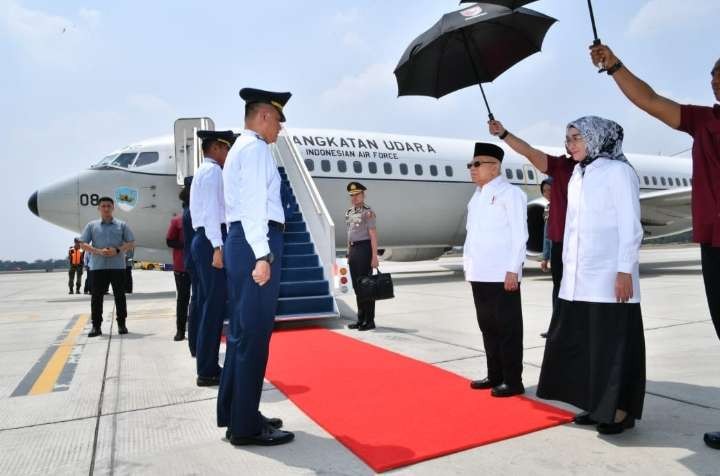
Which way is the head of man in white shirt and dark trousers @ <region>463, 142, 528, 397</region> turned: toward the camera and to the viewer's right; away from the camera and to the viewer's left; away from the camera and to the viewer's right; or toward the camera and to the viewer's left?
toward the camera and to the viewer's left

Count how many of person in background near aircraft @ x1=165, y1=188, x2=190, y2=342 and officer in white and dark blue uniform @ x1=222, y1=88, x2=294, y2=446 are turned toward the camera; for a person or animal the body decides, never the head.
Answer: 0

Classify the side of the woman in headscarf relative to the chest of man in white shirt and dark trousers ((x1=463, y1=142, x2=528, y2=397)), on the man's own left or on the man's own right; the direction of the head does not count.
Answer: on the man's own left

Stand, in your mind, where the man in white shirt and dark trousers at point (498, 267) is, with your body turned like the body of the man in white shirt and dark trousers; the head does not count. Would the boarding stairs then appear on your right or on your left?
on your right

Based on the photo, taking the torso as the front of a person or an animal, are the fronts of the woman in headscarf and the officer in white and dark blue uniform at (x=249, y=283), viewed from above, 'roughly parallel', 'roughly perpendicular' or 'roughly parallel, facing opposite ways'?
roughly parallel, facing opposite ways

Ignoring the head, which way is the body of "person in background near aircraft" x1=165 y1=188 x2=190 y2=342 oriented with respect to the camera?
to the viewer's right

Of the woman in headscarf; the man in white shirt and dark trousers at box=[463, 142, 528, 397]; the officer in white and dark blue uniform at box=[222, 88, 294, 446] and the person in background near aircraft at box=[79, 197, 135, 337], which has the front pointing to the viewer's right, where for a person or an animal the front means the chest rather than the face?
the officer in white and dark blue uniform

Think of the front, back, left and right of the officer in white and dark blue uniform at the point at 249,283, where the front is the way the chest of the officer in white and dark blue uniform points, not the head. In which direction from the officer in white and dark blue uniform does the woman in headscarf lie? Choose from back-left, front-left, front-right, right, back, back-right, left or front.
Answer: front

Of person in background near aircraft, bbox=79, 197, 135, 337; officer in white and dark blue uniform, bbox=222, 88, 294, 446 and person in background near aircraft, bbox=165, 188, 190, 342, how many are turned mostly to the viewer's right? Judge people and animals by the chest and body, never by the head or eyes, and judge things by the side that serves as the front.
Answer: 2

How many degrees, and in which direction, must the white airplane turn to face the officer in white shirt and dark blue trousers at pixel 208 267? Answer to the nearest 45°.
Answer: approximately 45° to its left

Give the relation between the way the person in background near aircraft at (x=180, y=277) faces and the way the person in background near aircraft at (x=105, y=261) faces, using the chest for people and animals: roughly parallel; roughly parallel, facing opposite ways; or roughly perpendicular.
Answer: roughly perpendicular

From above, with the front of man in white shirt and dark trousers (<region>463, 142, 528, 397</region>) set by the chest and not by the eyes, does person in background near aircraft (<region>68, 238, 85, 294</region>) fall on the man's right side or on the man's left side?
on the man's right side

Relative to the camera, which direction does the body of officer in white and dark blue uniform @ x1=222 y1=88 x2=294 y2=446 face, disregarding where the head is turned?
to the viewer's right

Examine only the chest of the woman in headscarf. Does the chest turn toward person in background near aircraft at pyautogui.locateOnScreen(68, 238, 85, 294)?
no

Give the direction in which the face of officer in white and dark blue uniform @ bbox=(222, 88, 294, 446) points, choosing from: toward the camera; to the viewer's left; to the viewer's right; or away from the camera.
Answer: to the viewer's right

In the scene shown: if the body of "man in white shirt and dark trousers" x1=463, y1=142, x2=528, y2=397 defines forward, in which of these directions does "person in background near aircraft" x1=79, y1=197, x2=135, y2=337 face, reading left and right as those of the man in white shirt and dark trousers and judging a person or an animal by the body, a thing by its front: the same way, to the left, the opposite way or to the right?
to the left

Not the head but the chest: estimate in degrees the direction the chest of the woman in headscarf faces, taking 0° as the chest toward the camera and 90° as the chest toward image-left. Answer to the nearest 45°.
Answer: approximately 45°

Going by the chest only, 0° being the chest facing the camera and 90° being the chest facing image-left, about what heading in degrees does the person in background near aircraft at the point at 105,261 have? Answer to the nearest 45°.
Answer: approximately 0°
